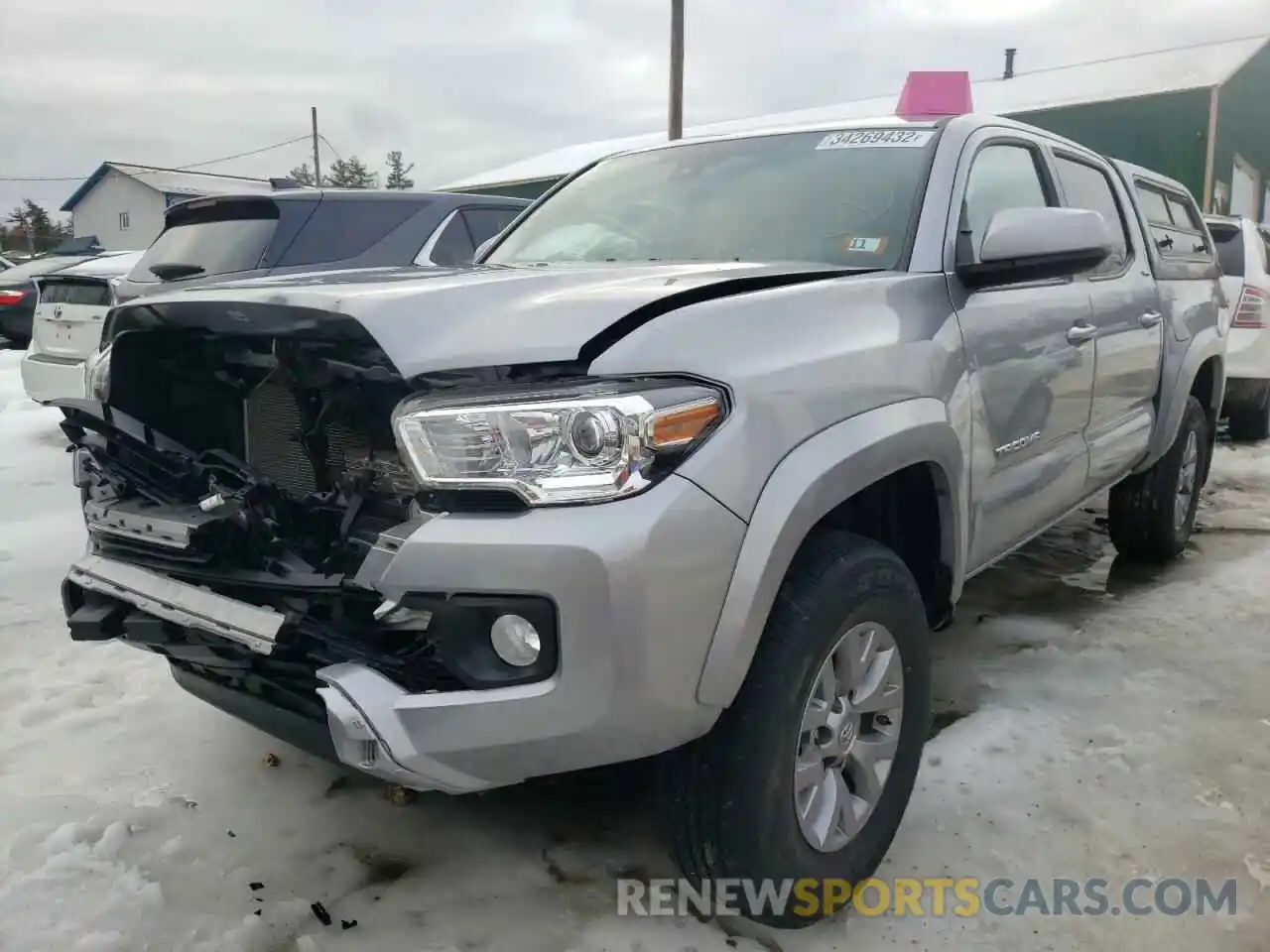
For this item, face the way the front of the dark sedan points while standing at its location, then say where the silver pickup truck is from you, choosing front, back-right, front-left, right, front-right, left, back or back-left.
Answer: back-right

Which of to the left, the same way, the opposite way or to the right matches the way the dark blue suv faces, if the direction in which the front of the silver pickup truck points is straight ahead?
the opposite way

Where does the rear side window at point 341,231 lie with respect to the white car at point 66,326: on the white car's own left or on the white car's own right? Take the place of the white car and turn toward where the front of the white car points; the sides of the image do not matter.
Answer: on the white car's own right

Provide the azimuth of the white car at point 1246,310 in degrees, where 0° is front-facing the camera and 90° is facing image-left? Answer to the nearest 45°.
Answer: approximately 225°

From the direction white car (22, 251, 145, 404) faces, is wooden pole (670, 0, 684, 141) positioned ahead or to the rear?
ahead

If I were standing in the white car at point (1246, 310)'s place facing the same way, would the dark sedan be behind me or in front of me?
behind

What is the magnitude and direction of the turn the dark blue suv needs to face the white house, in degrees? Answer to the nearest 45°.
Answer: approximately 45° to its left
